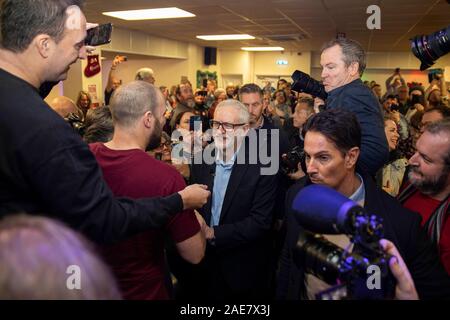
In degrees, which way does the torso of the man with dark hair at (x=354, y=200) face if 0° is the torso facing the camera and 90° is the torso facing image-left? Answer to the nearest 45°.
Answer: approximately 45°

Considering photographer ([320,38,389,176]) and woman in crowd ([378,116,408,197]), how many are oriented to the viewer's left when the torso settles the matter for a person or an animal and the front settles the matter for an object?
1

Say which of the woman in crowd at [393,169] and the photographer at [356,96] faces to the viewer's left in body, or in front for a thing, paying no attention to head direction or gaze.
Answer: the photographer

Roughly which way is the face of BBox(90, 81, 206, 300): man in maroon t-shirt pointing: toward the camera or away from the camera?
away from the camera

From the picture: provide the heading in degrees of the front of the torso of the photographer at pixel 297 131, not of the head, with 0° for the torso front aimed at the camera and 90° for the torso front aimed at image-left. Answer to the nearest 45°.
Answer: approximately 45°

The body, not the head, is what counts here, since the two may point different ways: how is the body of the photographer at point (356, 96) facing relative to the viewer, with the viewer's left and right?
facing to the left of the viewer

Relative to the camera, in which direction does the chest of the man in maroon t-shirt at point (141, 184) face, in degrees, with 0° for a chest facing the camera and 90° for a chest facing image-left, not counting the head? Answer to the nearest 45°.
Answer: approximately 225°
